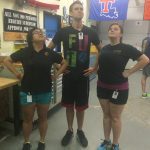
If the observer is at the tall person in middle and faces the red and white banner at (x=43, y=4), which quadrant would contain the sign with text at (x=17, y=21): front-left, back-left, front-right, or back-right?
front-left

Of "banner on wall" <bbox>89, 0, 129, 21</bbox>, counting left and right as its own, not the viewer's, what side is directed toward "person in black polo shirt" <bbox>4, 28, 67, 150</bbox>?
front

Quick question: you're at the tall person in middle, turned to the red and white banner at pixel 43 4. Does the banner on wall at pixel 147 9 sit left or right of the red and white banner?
right

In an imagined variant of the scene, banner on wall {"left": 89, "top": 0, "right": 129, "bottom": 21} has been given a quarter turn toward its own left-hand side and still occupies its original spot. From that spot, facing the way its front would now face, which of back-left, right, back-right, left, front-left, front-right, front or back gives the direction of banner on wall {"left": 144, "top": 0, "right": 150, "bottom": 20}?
front

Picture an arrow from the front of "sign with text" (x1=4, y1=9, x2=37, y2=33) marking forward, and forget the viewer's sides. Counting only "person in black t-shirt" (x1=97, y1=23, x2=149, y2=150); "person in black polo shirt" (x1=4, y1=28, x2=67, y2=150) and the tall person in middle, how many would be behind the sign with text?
0

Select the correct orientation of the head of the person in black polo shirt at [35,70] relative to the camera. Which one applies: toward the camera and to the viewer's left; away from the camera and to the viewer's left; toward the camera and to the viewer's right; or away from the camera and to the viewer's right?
toward the camera and to the viewer's right

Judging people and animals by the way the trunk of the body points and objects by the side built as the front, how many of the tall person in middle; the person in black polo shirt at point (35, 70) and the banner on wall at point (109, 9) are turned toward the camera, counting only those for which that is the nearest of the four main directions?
3

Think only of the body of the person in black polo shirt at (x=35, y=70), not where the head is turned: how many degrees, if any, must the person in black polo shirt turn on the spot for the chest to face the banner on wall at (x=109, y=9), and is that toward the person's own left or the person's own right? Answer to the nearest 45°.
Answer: approximately 135° to the person's own left

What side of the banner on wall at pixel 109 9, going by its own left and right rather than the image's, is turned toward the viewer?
front

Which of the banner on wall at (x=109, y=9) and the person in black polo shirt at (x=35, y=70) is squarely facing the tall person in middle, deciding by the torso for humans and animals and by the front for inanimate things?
the banner on wall

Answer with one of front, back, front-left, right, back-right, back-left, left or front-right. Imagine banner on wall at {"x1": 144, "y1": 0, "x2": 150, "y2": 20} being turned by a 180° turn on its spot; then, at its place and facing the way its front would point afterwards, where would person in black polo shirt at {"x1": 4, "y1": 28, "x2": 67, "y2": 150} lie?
back

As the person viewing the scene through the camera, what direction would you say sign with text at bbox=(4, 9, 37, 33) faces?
facing the viewer and to the right of the viewer

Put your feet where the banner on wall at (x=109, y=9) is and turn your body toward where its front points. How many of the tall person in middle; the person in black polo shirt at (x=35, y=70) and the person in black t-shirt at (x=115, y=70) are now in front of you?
3

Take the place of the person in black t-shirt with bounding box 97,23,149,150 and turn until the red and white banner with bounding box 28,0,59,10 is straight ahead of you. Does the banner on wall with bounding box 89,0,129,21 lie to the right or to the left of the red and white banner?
right

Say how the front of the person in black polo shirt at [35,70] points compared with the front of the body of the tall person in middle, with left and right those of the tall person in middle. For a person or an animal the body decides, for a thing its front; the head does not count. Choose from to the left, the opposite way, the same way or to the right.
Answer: the same way

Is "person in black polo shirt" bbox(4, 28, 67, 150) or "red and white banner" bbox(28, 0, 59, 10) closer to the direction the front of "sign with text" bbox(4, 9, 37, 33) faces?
the person in black polo shirt

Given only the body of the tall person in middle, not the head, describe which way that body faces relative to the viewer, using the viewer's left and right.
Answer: facing the viewer
